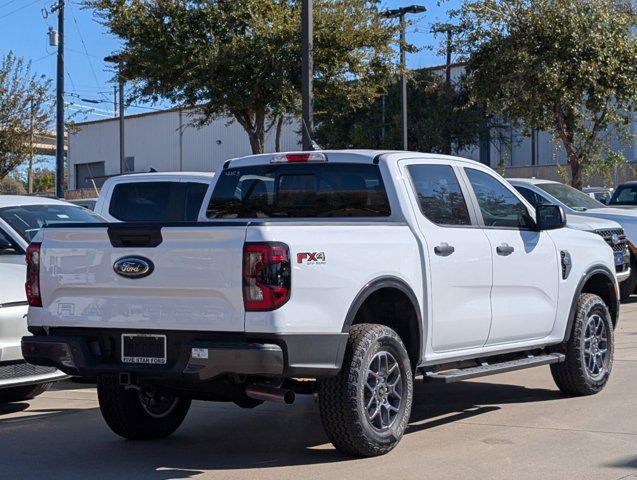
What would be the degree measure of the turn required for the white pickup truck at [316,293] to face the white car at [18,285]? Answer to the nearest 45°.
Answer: approximately 90° to its left

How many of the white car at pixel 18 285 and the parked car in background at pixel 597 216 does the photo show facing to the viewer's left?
0

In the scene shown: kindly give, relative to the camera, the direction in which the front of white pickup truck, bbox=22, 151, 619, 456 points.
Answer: facing away from the viewer and to the right of the viewer

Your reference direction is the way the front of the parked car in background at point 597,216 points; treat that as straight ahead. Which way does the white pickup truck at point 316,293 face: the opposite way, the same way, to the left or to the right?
to the left

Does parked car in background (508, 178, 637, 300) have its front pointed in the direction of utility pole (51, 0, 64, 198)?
no

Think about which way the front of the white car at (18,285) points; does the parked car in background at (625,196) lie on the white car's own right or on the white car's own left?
on the white car's own left

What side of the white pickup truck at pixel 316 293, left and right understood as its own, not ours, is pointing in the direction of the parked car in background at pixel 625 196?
front

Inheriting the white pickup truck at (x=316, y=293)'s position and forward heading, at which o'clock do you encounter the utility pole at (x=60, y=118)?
The utility pole is roughly at 10 o'clock from the white pickup truck.

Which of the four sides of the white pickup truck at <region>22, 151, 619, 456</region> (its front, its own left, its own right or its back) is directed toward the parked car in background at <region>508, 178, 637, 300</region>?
front

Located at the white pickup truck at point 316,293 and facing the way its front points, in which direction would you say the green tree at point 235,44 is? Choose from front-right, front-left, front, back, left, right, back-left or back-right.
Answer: front-left

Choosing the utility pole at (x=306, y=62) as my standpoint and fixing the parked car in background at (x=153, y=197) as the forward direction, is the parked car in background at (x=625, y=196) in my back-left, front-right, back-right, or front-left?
back-left

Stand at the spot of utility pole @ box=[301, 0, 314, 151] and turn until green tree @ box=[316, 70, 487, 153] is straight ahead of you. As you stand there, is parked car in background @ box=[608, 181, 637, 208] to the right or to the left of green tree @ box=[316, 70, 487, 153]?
right
